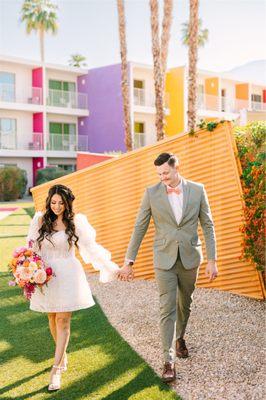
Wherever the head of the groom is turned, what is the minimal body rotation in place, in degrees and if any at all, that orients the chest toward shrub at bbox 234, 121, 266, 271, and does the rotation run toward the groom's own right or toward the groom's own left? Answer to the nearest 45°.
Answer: approximately 135° to the groom's own left

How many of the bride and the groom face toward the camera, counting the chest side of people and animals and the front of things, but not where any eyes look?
2

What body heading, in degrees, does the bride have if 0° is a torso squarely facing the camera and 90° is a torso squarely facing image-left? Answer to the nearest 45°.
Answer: approximately 0°

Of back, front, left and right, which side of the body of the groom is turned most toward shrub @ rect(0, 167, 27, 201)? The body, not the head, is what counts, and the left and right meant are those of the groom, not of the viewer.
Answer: back

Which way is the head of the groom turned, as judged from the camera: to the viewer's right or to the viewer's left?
to the viewer's left

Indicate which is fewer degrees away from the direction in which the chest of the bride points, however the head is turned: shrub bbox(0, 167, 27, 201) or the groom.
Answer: the groom

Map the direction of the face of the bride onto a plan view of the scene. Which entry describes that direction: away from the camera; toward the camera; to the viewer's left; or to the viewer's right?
toward the camera

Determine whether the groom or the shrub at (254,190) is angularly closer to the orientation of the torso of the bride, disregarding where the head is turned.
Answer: the groom

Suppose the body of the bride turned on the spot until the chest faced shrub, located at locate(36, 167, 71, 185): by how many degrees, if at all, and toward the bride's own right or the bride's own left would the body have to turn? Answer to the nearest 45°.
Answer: approximately 180°

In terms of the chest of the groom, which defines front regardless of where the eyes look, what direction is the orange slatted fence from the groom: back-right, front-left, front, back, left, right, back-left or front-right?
back

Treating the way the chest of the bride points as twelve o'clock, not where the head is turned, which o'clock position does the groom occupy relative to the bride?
The groom is roughly at 9 o'clock from the bride.

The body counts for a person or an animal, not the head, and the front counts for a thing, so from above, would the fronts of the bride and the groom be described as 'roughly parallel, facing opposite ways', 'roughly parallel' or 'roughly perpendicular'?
roughly parallel

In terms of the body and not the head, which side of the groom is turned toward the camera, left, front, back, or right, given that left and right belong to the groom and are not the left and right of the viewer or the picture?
front

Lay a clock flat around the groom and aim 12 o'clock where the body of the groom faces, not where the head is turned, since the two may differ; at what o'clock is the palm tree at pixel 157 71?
The palm tree is roughly at 6 o'clock from the groom.

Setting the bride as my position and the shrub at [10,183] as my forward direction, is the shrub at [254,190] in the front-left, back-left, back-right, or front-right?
front-right
